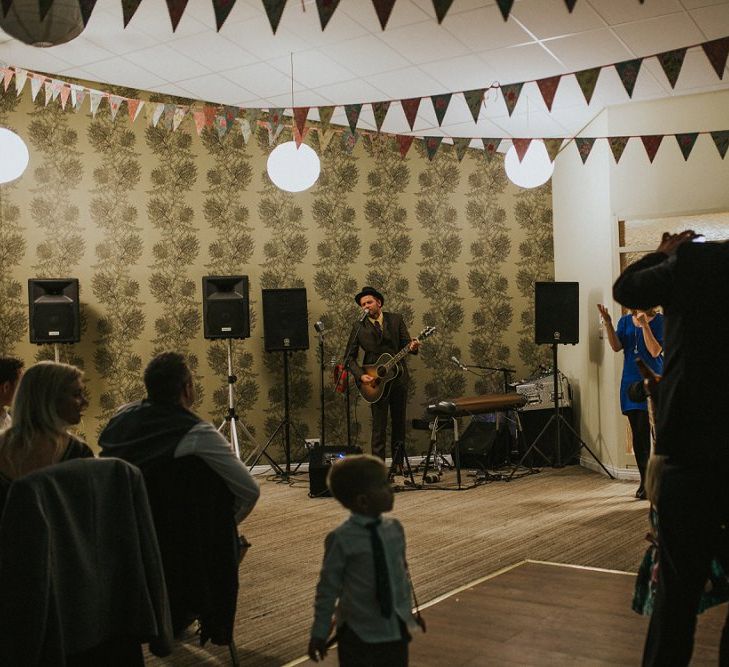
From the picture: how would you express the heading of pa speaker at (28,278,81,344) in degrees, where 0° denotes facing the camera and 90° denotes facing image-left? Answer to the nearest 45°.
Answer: approximately 0°

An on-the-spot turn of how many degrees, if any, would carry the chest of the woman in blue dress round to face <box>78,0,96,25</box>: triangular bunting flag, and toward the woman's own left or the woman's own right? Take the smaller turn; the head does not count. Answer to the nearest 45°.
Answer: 0° — they already face it

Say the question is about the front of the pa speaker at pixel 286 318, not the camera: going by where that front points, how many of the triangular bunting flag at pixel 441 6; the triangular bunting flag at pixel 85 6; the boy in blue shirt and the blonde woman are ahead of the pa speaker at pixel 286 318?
4

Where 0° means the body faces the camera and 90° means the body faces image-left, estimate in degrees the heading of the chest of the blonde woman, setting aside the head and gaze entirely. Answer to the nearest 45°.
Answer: approximately 225°

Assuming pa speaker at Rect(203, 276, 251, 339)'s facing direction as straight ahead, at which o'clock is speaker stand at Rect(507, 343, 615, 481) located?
The speaker stand is roughly at 9 o'clock from the pa speaker.

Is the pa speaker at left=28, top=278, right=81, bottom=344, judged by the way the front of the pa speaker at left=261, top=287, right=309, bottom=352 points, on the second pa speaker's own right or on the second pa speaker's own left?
on the second pa speaker's own right

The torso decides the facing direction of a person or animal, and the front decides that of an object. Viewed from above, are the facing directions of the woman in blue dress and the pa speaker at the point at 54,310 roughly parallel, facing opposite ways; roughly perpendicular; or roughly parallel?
roughly perpendicular

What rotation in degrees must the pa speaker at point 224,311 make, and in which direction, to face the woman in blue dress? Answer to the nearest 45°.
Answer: approximately 45° to its left

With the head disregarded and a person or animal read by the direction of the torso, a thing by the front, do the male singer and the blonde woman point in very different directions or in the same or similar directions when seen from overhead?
very different directions

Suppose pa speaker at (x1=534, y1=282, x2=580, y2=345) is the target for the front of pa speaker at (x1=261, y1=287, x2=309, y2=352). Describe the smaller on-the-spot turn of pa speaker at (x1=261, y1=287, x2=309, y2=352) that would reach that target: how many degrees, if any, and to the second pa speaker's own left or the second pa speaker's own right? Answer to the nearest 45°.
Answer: approximately 90° to the second pa speaker's own left

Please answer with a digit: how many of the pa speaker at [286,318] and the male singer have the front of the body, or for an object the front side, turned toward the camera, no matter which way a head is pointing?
2
